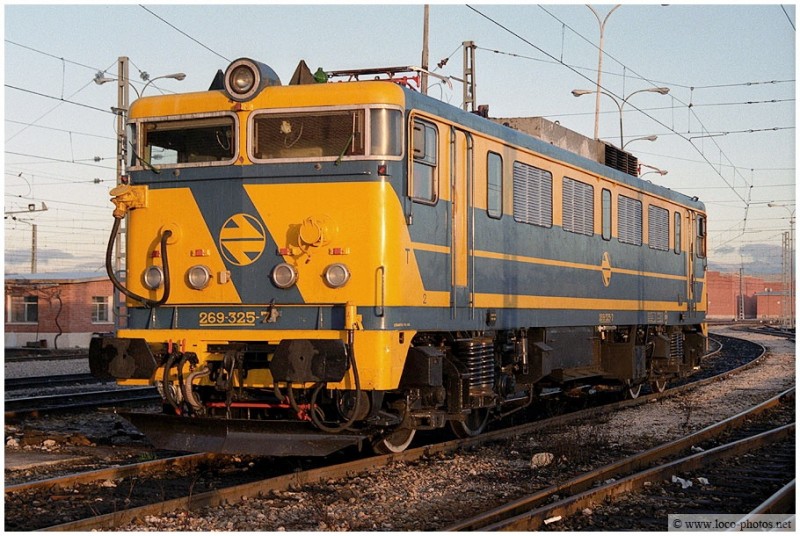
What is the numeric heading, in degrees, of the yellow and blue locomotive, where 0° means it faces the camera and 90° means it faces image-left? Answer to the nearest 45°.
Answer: approximately 45°

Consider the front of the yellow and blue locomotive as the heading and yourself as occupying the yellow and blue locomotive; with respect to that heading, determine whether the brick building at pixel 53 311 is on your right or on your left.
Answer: on your right

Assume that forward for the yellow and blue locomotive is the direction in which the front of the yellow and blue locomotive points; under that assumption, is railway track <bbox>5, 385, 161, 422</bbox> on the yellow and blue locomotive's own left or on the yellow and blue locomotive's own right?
on the yellow and blue locomotive's own right

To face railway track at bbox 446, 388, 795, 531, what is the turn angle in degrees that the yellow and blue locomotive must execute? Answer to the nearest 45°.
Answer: approximately 135° to its left
